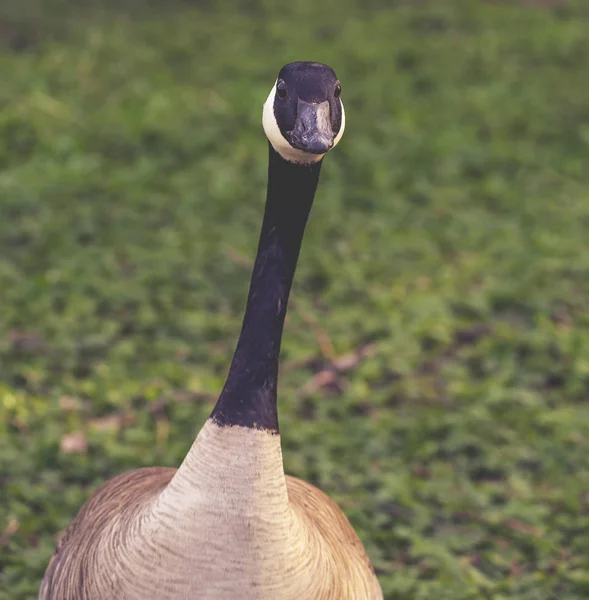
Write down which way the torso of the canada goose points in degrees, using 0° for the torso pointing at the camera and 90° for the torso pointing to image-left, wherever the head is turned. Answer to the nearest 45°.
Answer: approximately 0°
